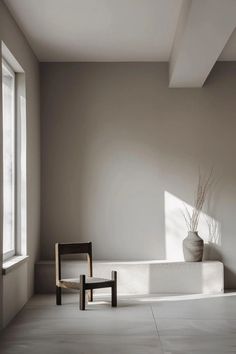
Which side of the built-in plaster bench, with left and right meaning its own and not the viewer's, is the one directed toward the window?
right

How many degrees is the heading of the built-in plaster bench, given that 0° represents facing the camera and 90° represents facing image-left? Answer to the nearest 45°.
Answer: approximately 0°
